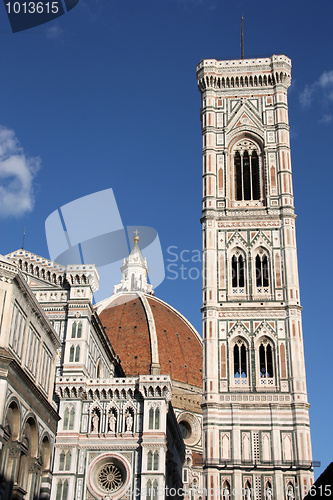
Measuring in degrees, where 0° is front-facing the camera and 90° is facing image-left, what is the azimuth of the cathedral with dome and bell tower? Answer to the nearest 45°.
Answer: approximately 0°
